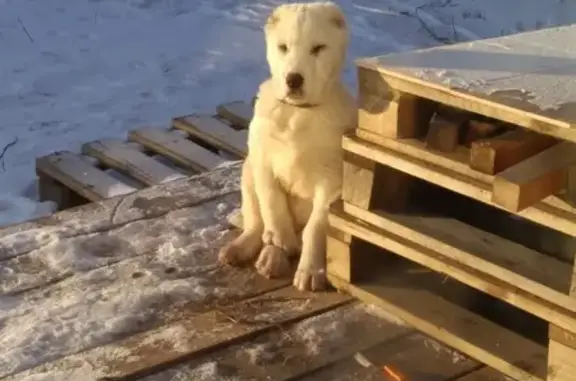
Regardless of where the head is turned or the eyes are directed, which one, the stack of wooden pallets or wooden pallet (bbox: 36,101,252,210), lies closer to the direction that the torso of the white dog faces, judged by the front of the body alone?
the stack of wooden pallets

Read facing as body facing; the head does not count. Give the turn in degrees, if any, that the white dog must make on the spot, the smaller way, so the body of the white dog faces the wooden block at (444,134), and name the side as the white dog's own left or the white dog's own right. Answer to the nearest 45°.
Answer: approximately 45° to the white dog's own left

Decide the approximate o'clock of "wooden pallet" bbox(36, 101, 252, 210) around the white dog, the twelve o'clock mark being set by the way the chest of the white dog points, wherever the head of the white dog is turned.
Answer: The wooden pallet is roughly at 5 o'clock from the white dog.

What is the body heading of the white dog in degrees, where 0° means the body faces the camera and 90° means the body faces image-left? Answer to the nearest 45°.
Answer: approximately 0°
